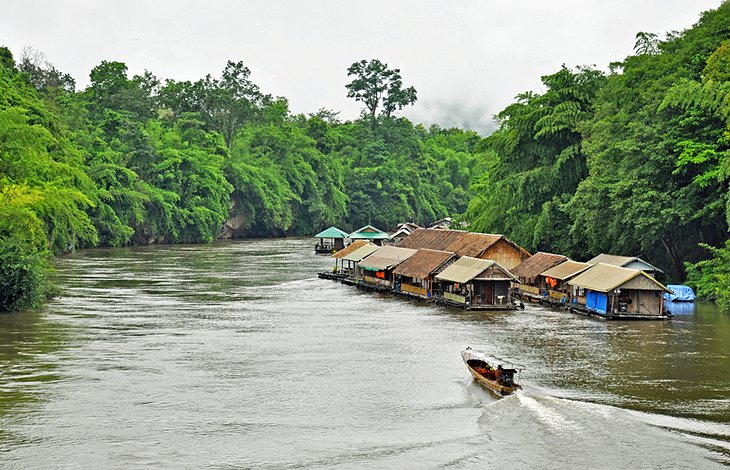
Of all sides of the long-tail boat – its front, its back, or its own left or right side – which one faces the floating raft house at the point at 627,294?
right

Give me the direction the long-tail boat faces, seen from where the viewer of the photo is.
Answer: facing away from the viewer and to the left of the viewer

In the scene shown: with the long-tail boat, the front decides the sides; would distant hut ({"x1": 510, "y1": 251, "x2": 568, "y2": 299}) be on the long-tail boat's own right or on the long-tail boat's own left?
on the long-tail boat's own right

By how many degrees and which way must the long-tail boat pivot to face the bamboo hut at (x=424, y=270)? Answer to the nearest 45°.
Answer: approximately 45° to its right

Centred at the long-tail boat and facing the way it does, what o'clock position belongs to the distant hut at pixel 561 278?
The distant hut is roughly at 2 o'clock from the long-tail boat.
